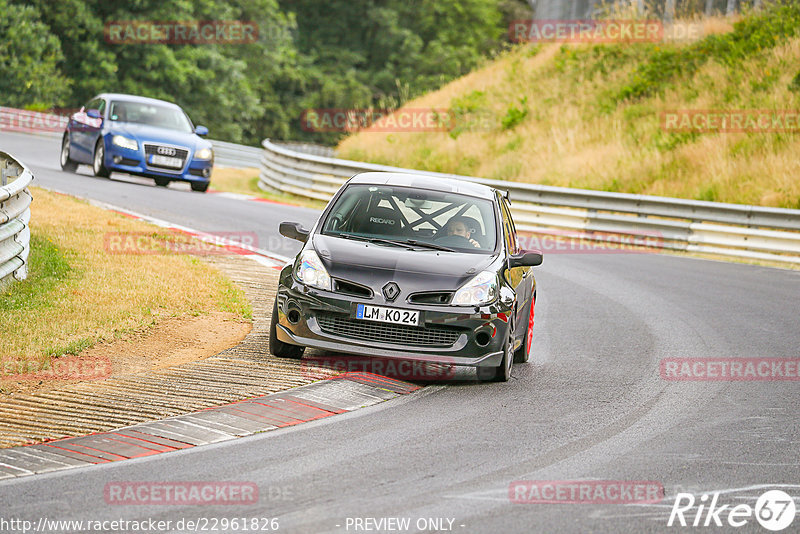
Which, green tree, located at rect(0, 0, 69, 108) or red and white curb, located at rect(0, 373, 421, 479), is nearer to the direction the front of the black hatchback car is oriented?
the red and white curb

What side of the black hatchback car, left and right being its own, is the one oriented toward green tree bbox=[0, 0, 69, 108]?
back

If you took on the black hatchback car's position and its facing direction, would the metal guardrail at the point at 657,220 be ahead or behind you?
behind

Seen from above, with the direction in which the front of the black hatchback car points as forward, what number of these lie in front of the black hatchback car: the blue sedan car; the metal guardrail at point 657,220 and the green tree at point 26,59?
0

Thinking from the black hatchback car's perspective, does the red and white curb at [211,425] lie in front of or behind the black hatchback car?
in front

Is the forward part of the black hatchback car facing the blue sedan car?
no

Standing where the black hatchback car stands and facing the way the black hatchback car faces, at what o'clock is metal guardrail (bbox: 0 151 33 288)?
The metal guardrail is roughly at 4 o'clock from the black hatchback car.

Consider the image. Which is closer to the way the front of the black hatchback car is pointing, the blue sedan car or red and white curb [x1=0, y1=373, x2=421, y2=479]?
the red and white curb

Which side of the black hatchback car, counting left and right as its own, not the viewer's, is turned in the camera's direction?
front
